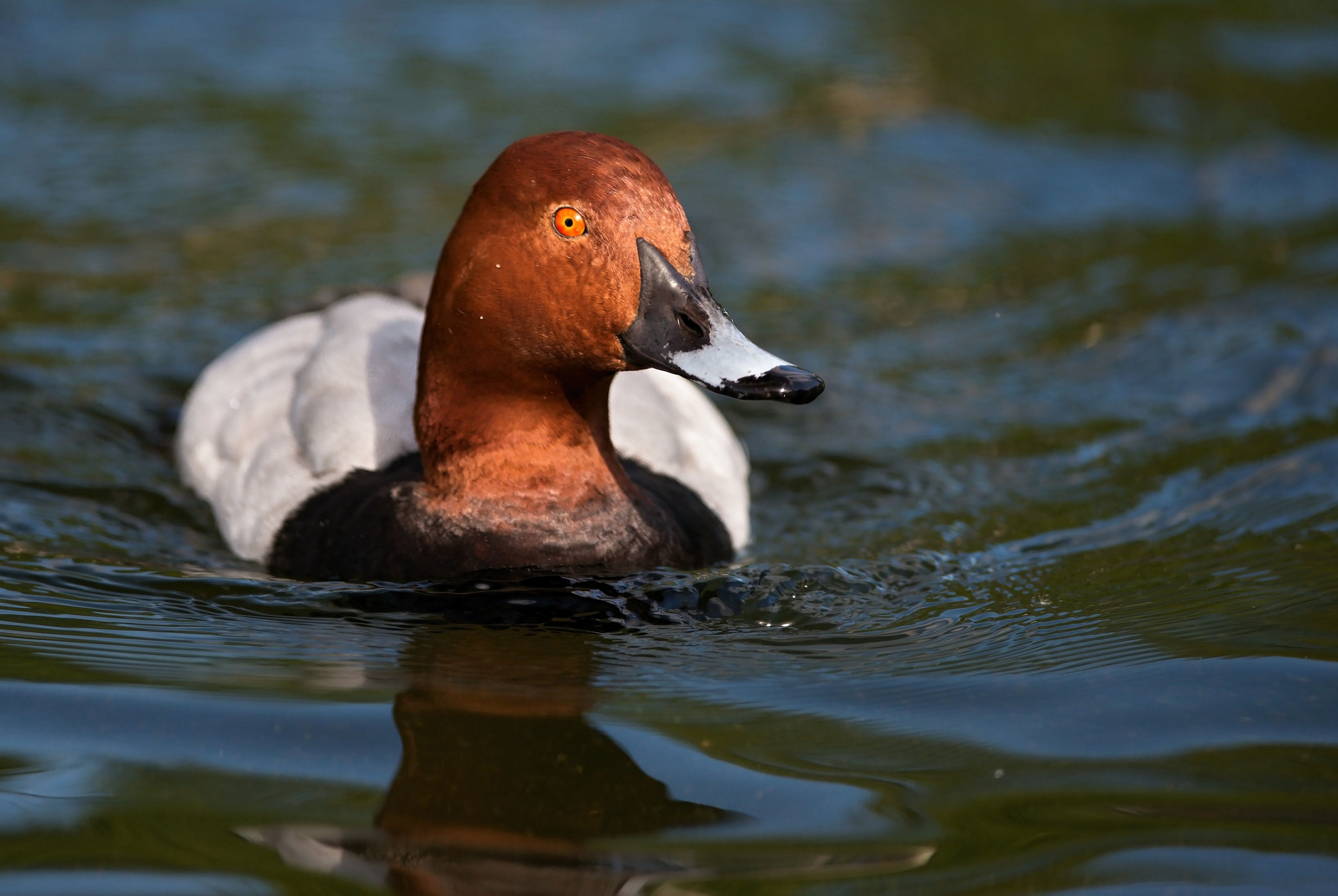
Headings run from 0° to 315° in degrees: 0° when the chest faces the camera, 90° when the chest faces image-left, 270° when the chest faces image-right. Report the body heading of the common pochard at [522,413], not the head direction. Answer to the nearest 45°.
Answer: approximately 315°
